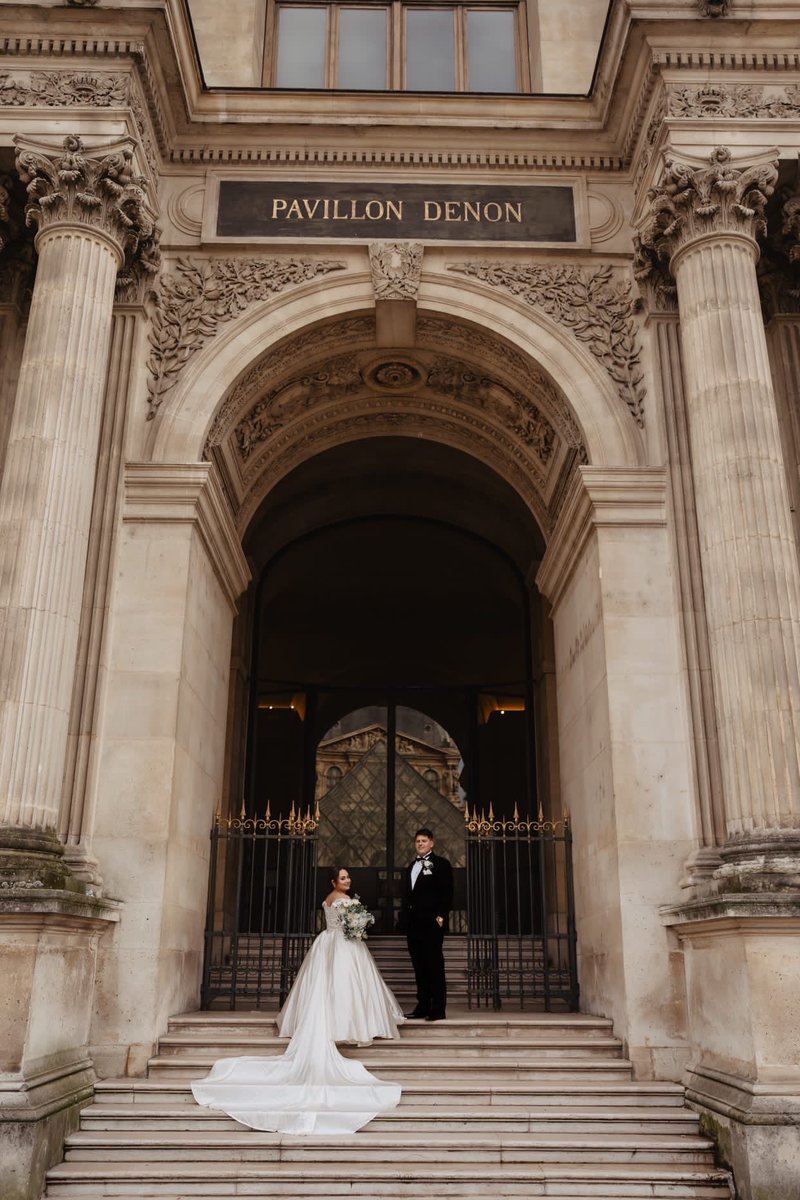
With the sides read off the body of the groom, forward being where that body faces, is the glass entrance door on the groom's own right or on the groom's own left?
on the groom's own right

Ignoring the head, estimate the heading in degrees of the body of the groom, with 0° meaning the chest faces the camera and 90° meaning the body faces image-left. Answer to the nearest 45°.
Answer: approximately 45°

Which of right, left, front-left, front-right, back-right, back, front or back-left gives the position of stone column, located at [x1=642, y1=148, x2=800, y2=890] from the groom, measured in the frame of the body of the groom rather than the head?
left

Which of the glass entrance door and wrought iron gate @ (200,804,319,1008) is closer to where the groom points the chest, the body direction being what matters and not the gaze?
the wrought iron gate

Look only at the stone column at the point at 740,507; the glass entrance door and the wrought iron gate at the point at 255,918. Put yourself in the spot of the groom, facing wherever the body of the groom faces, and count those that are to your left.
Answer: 1

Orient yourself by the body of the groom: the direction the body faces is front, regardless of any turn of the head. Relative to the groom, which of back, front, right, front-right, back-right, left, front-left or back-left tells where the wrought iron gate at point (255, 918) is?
right
